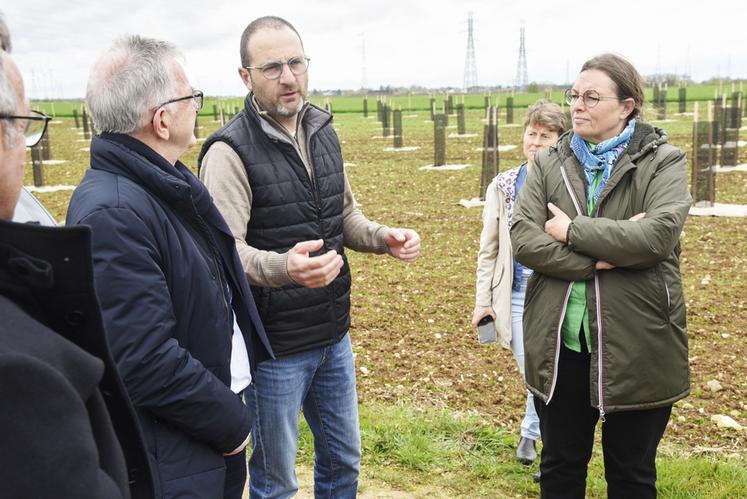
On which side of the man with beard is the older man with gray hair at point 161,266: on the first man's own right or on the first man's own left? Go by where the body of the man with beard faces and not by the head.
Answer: on the first man's own right

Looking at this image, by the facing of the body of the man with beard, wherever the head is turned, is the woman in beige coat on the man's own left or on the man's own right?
on the man's own left

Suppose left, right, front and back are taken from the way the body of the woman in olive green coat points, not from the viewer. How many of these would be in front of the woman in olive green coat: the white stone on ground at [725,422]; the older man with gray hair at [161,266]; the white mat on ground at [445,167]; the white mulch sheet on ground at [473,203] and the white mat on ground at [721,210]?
1

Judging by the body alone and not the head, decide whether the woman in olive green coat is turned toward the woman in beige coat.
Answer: no

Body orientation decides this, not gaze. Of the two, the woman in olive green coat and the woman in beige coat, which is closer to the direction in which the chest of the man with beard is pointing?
the woman in olive green coat

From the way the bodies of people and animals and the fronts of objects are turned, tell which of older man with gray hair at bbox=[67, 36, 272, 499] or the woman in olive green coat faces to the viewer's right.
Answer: the older man with gray hair

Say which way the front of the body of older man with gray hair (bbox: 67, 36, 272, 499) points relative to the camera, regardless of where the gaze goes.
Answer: to the viewer's right

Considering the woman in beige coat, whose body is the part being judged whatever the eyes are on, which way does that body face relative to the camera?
toward the camera

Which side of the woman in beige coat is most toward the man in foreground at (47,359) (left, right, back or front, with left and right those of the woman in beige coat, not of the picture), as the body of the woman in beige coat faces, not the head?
front

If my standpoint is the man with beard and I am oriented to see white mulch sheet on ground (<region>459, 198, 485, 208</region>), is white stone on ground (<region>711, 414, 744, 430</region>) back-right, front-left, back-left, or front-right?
front-right

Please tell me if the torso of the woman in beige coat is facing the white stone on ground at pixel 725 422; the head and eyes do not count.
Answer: no

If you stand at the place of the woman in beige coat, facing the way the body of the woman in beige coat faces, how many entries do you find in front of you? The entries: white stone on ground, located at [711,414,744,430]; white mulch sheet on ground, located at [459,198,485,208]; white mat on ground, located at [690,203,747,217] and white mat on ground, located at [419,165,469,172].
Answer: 0

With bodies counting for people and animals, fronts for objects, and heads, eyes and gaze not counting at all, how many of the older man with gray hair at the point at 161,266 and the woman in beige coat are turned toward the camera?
1
